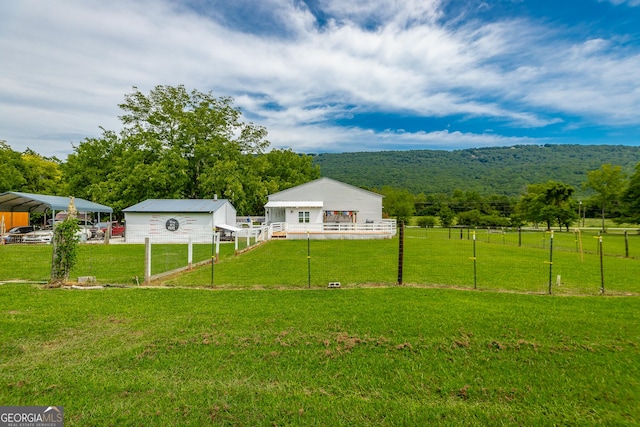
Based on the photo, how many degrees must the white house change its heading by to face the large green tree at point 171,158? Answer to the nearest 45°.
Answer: approximately 90° to its right

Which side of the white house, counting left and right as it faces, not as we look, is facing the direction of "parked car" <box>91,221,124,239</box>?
right

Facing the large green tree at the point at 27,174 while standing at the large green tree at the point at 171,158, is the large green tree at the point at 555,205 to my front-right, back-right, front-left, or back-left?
back-right

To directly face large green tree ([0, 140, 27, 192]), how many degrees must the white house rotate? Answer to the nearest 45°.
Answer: approximately 90° to its right

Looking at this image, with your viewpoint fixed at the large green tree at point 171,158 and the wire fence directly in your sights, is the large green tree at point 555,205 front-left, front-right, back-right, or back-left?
front-left

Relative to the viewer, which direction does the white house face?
toward the camera

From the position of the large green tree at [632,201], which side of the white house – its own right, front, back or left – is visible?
left

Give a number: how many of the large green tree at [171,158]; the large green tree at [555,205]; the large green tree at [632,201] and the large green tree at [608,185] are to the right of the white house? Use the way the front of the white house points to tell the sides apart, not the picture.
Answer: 1

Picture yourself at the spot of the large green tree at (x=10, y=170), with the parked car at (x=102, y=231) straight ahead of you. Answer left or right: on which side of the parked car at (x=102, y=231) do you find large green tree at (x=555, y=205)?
left

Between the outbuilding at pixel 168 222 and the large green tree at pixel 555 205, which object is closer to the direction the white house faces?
the outbuilding

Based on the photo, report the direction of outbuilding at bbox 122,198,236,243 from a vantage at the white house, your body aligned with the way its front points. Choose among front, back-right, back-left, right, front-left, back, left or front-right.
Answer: front-right

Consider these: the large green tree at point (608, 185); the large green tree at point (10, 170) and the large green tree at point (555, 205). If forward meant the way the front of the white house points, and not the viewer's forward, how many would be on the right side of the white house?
1

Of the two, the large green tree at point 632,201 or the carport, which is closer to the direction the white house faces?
the carport

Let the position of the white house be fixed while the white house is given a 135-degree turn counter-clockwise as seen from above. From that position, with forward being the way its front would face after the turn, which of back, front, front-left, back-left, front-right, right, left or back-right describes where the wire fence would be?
back-right
